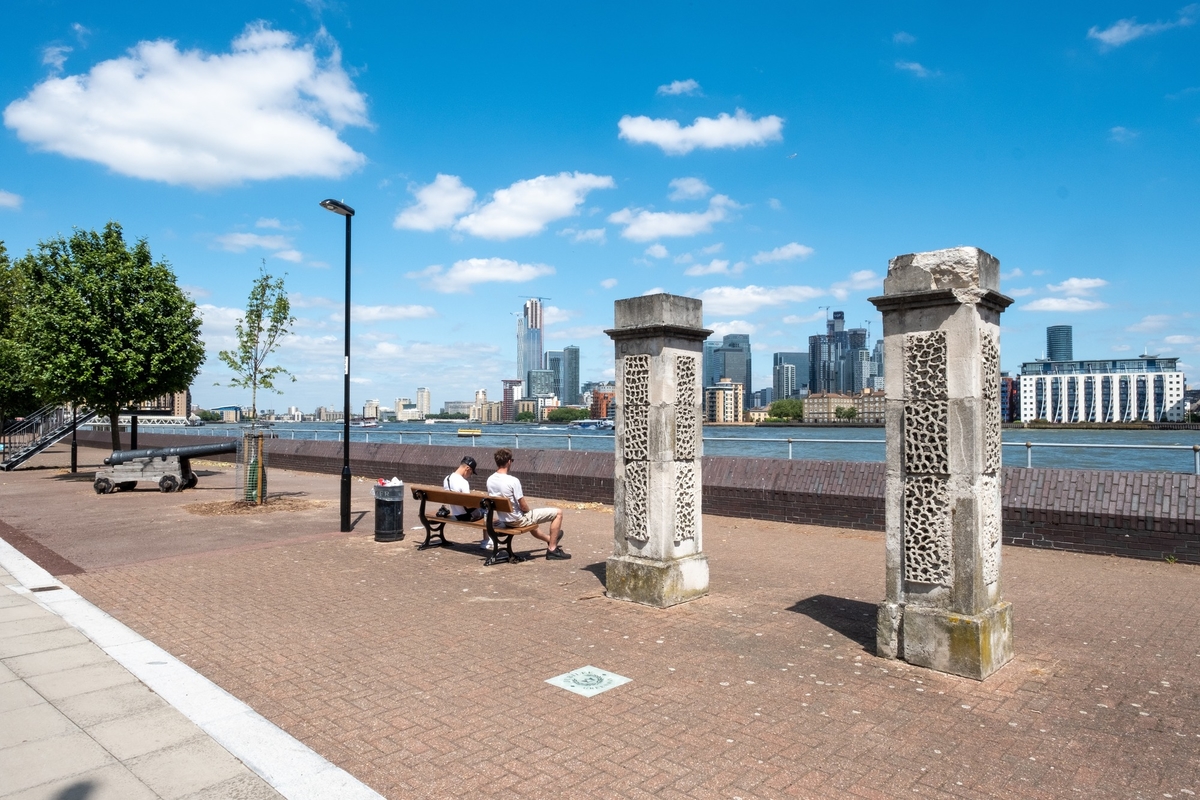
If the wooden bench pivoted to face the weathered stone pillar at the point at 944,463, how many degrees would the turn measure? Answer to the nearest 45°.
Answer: approximately 90° to its right

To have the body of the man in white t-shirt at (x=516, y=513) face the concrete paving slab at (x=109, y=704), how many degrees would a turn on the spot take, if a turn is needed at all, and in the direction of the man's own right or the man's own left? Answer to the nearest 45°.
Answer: approximately 180°

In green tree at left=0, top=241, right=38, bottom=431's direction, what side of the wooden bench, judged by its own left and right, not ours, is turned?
left

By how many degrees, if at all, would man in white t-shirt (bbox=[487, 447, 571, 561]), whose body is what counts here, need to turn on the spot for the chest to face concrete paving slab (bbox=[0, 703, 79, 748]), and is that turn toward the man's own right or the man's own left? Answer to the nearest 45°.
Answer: approximately 180°

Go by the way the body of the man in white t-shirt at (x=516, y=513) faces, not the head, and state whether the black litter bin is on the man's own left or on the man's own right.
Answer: on the man's own left

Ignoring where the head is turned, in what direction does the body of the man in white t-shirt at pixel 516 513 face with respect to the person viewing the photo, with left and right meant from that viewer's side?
facing away from the viewer and to the right of the viewer

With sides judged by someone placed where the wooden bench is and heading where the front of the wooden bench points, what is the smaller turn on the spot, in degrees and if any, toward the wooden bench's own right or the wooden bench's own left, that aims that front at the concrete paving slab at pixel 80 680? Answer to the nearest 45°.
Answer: approximately 180°

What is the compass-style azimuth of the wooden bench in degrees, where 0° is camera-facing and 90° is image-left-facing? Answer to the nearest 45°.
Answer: approximately 225°

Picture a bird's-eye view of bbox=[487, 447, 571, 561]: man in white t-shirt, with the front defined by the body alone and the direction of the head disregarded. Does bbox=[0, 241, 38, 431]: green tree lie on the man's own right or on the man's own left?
on the man's own left

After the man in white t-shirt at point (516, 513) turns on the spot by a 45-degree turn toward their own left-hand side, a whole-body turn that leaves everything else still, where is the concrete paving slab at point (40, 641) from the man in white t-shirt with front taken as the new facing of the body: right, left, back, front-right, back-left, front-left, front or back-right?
back-left
